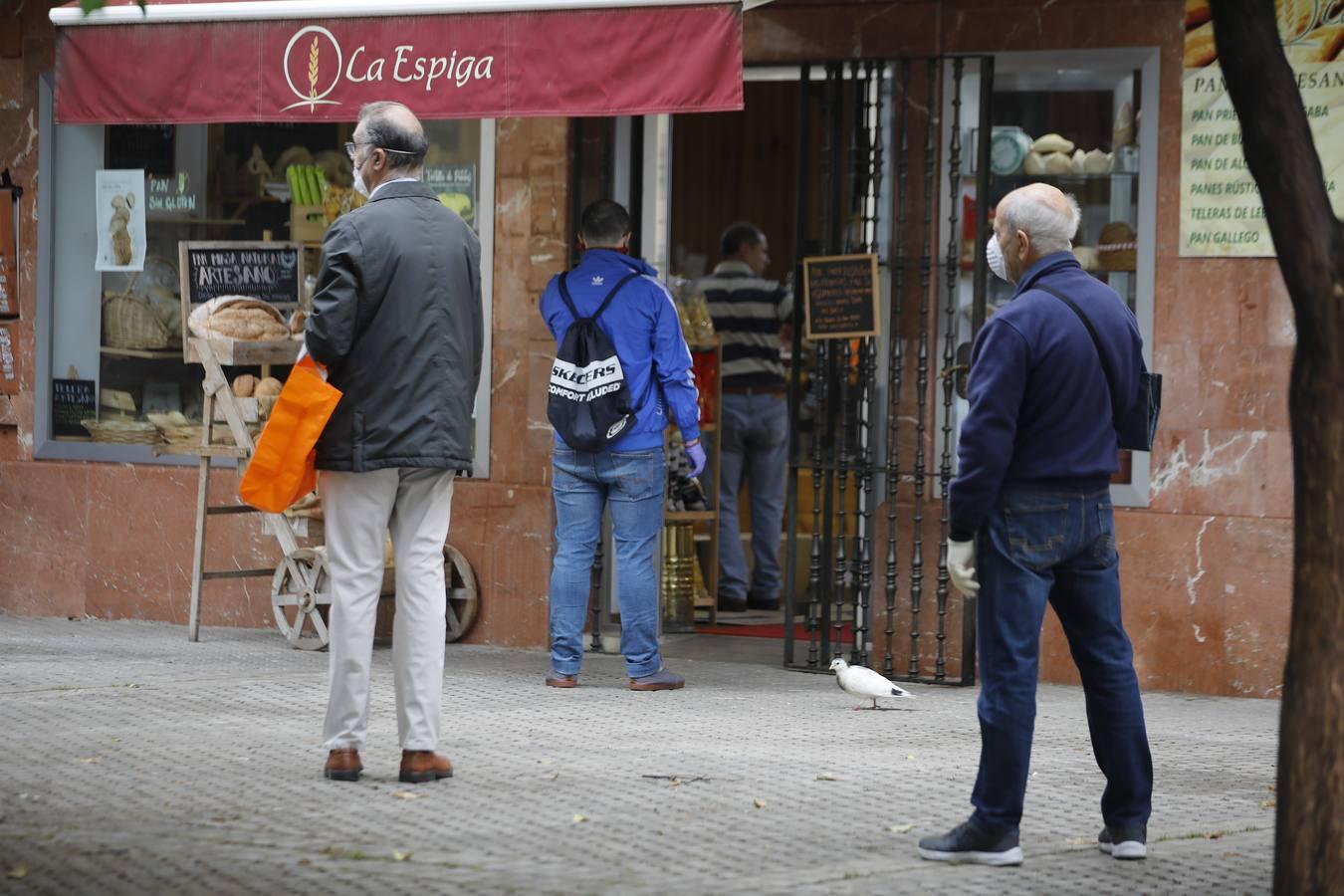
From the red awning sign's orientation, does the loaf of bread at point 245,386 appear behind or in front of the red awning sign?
behind

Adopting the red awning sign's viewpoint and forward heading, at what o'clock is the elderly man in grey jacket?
The elderly man in grey jacket is roughly at 12 o'clock from the red awning sign.

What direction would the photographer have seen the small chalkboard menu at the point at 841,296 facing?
facing the viewer

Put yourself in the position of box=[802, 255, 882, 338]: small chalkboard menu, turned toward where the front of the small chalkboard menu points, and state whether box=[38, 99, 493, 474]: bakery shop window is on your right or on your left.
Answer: on your right

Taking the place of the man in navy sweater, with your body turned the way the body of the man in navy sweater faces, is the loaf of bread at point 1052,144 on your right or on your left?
on your right

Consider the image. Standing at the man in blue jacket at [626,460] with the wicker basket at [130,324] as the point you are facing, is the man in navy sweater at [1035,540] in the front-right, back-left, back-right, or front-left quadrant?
back-left

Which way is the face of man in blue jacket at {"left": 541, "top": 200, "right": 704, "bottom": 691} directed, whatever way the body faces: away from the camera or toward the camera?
away from the camera

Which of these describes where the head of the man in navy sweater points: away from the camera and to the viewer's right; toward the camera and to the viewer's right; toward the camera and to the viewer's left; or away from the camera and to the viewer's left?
away from the camera and to the viewer's left

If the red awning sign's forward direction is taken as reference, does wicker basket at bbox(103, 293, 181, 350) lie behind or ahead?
behind

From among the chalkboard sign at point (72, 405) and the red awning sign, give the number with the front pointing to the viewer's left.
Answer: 0

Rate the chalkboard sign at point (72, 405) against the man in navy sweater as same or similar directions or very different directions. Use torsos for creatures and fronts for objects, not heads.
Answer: very different directions
